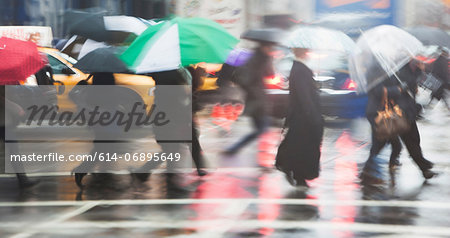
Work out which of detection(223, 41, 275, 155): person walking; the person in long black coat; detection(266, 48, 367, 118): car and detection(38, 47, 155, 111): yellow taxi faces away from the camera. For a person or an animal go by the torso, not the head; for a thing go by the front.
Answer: the car

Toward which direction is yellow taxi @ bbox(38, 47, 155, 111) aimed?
to the viewer's right

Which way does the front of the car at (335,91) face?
away from the camera

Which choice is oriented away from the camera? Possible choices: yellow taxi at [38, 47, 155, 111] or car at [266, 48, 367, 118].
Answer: the car

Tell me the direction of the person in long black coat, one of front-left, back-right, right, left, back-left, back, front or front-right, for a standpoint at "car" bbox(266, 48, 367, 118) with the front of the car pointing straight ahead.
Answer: back

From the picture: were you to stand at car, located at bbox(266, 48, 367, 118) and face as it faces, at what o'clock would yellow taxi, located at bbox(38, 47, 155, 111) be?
The yellow taxi is roughly at 9 o'clock from the car.
